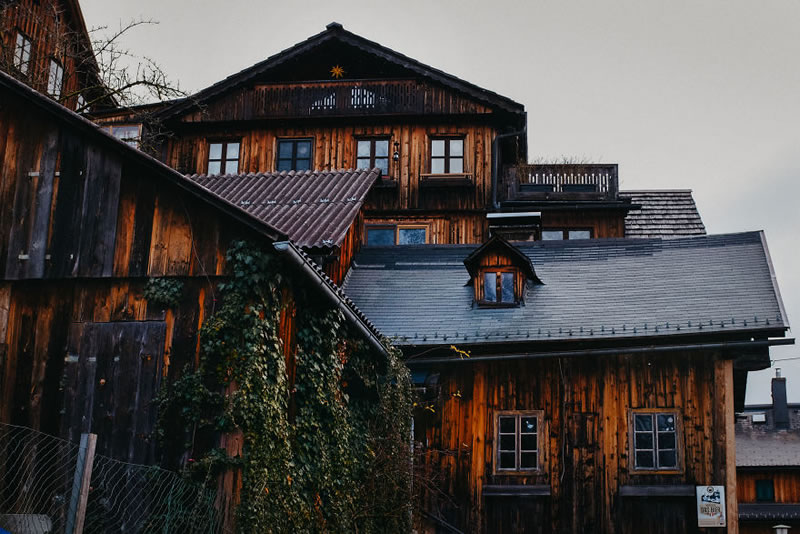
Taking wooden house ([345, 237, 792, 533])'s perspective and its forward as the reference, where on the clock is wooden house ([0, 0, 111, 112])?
wooden house ([0, 0, 111, 112]) is roughly at 4 o'clock from wooden house ([345, 237, 792, 533]).

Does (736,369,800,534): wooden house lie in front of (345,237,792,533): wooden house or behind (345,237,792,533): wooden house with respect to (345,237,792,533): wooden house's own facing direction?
behind

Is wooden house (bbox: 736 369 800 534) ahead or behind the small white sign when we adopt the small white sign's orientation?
behind

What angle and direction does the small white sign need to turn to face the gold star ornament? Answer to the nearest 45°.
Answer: approximately 135° to its right

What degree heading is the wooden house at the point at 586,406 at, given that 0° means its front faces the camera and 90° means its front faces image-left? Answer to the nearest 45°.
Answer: approximately 0°

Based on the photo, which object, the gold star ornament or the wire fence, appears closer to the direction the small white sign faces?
the wire fence

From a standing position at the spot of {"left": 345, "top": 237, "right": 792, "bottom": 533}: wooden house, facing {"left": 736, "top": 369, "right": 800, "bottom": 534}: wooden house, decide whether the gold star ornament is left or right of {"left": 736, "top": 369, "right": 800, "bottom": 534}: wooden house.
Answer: left

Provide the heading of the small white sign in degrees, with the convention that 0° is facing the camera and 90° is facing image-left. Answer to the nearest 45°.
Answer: approximately 0°

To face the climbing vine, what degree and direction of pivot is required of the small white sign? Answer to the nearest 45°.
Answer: approximately 45° to its right

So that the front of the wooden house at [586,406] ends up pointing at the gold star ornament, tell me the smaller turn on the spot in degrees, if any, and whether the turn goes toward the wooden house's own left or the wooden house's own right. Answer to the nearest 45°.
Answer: approximately 135° to the wooden house's own right
